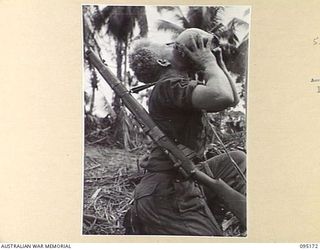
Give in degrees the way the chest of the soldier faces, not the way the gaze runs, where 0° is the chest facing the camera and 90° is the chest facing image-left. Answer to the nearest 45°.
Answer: approximately 270°

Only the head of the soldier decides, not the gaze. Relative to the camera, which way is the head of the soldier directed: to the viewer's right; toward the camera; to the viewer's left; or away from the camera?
to the viewer's right
